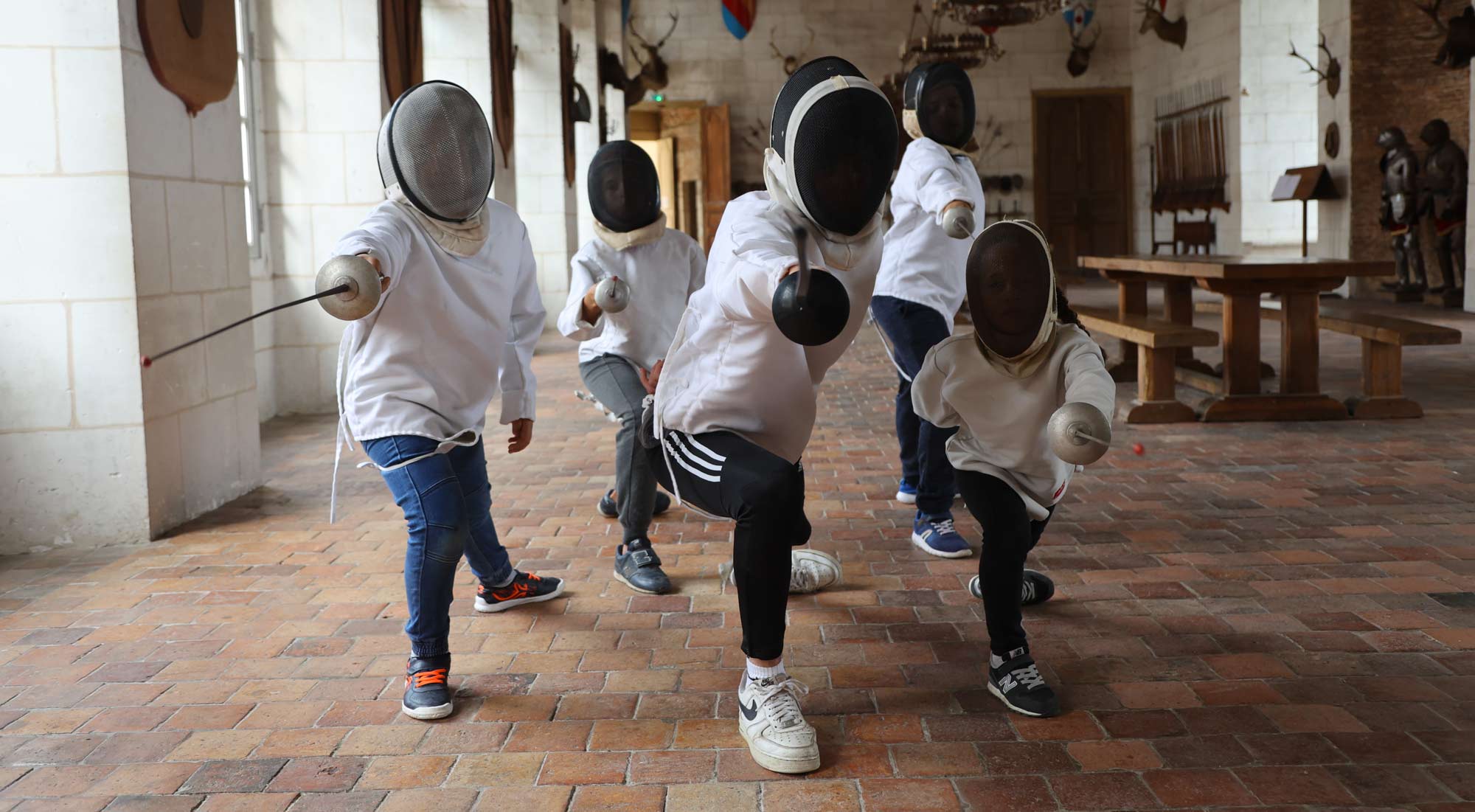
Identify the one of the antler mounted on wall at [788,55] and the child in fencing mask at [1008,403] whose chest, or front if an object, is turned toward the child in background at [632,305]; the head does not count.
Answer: the antler mounted on wall

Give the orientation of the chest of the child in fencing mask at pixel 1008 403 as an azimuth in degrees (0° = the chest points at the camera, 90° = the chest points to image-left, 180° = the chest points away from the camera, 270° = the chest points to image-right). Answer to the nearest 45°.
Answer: approximately 0°

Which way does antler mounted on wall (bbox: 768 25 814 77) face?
toward the camera

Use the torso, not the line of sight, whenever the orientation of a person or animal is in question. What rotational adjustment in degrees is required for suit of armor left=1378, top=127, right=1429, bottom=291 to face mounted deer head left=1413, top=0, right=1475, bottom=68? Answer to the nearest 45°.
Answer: approximately 90° to its left

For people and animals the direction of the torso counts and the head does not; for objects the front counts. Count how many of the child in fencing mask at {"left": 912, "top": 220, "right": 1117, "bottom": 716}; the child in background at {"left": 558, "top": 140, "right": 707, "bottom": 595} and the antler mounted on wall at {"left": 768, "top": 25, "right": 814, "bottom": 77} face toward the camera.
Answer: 3

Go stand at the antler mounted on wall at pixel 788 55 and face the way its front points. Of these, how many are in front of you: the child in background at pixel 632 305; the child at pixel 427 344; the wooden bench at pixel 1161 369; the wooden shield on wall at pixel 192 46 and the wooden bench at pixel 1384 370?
5
